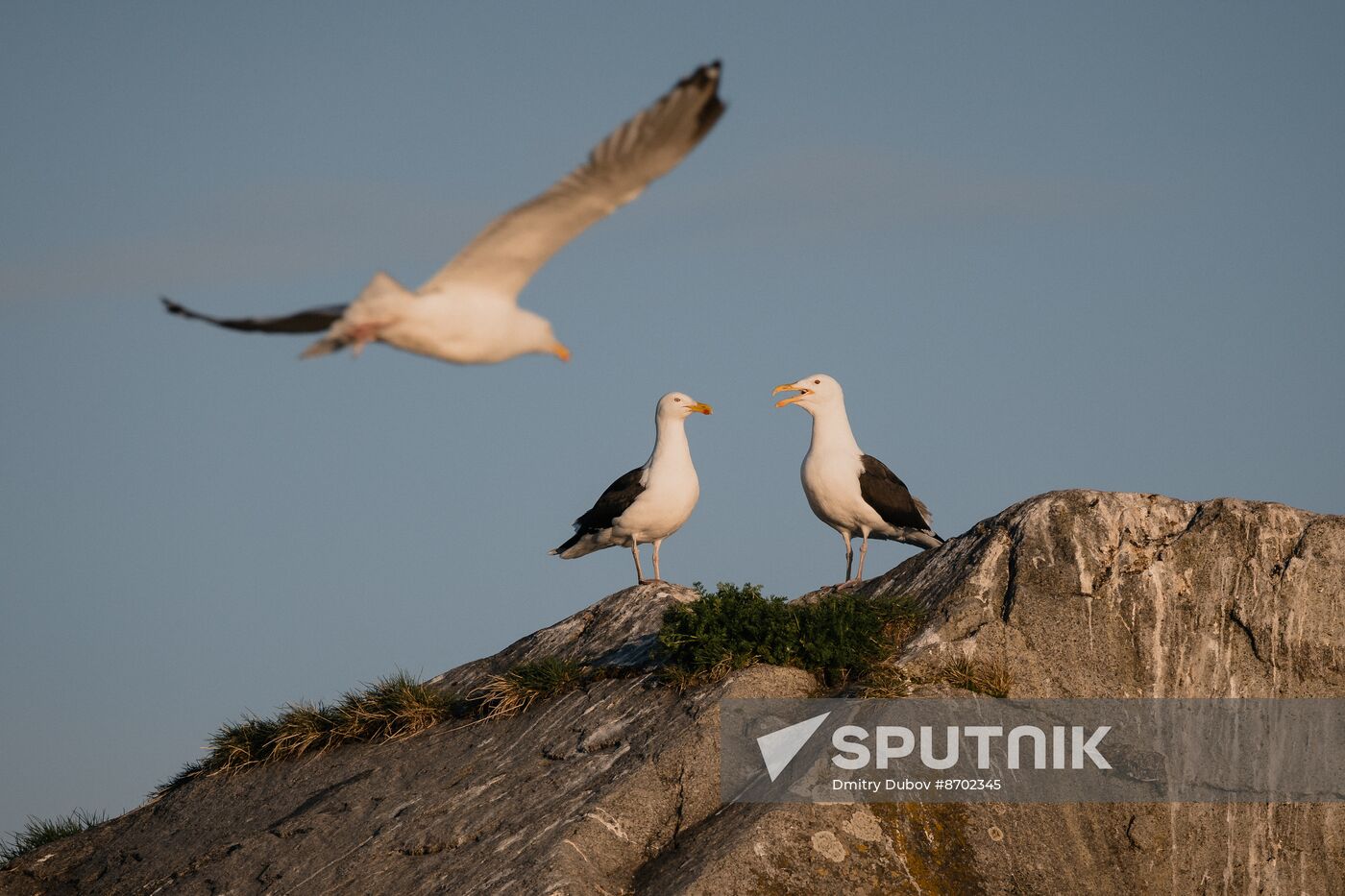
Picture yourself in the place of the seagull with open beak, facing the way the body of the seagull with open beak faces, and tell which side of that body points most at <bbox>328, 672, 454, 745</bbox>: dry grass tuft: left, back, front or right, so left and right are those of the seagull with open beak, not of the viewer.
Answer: front

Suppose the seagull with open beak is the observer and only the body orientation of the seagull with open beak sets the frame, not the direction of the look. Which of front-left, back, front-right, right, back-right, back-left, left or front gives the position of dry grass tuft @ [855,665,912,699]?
front-left

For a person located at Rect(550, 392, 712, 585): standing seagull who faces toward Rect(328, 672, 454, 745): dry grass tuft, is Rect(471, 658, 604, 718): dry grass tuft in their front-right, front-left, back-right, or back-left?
front-left

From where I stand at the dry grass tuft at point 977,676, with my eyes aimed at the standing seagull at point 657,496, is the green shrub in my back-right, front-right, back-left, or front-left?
front-left

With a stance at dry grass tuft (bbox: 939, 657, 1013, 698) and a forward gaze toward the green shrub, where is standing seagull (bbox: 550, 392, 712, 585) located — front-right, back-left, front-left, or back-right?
front-right

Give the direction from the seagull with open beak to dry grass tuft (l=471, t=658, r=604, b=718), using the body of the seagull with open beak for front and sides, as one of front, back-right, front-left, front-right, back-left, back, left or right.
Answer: front

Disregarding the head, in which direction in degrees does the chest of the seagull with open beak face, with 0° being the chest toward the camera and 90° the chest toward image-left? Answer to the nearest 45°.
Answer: approximately 45°

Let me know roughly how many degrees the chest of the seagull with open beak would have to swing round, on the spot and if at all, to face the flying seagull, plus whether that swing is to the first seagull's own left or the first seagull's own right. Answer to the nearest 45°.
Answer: approximately 45° to the first seagull's own left
